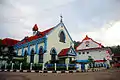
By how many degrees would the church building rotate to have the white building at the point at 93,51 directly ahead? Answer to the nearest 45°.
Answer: approximately 90° to its left

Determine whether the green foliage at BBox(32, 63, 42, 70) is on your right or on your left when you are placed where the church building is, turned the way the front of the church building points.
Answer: on your right

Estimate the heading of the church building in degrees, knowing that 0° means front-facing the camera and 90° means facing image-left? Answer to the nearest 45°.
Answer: approximately 315°
